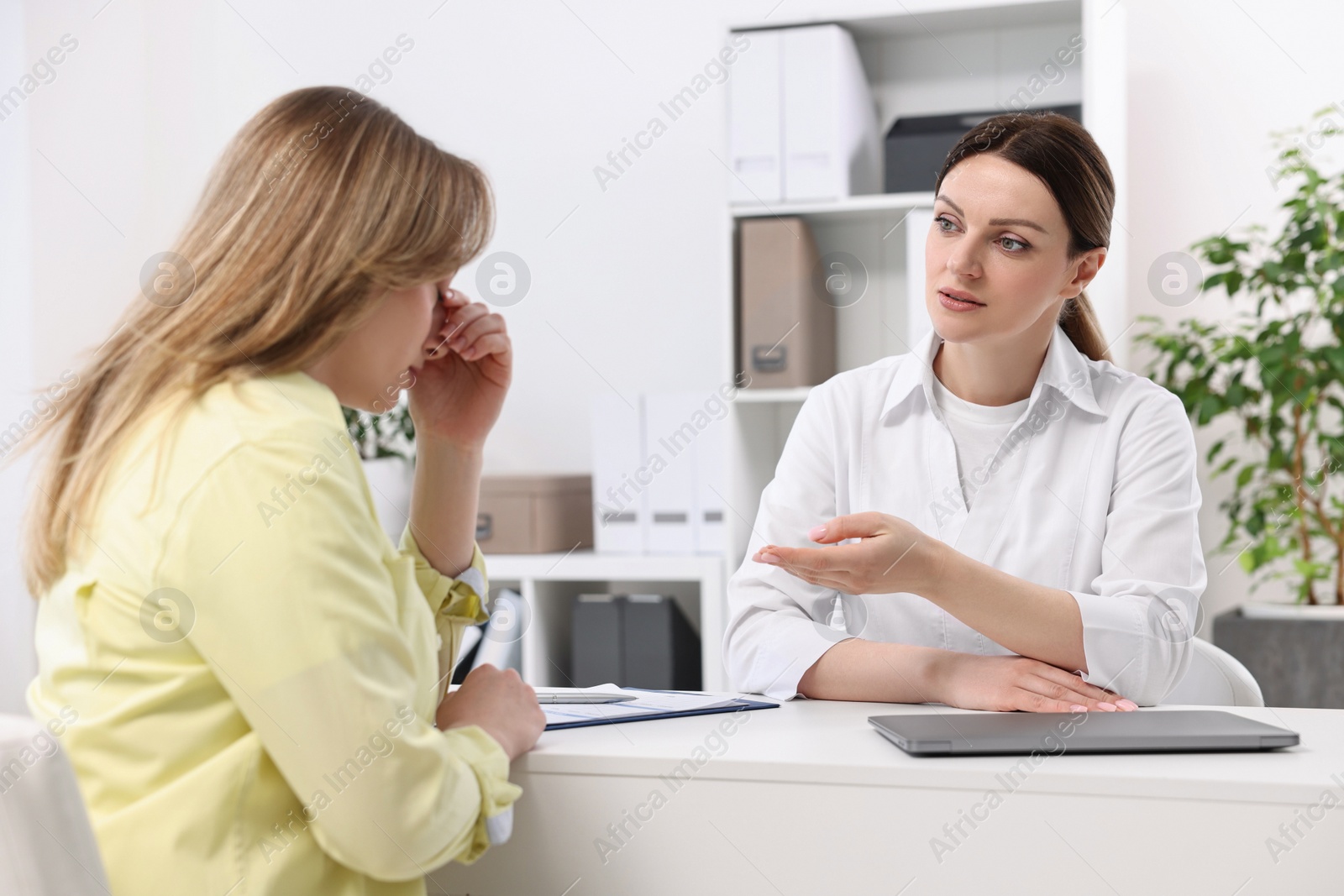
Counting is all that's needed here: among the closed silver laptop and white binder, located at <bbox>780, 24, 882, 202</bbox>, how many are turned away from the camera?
1

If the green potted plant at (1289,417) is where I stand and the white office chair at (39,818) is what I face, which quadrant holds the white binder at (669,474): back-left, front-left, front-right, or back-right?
front-right

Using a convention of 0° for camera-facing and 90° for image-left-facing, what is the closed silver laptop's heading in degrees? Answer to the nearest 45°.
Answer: approximately 180°

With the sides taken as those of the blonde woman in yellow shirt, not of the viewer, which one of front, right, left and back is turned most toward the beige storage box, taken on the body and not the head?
left

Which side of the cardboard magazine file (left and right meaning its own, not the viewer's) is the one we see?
front

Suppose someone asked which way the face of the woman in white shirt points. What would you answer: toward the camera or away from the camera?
toward the camera

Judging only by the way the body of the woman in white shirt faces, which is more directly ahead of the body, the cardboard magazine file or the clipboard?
the clipboard

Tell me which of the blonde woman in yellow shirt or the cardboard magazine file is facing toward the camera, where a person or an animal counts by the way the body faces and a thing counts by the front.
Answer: the cardboard magazine file

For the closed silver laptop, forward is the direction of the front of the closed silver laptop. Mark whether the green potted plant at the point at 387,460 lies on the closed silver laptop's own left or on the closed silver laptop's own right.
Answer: on the closed silver laptop's own left

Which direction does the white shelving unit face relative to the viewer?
toward the camera

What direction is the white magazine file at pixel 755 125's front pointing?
toward the camera

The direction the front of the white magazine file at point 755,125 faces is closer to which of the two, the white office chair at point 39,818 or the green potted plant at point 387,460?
the white office chair

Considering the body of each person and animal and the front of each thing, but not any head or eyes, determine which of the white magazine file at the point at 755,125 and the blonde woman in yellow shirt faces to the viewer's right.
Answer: the blonde woman in yellow shirt

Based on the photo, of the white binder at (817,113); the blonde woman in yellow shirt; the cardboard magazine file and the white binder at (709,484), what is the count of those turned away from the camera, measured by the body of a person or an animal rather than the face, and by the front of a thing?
0
